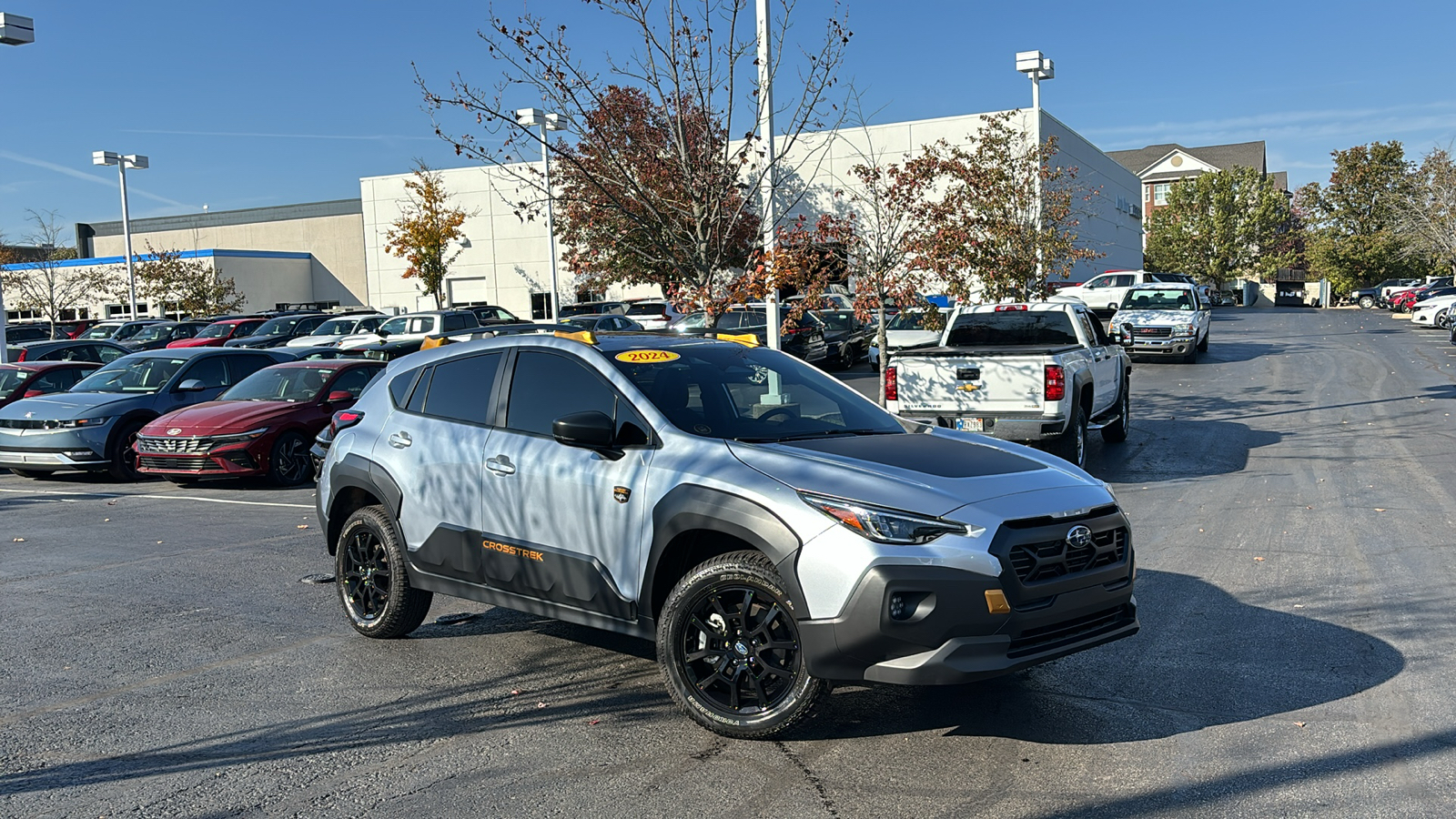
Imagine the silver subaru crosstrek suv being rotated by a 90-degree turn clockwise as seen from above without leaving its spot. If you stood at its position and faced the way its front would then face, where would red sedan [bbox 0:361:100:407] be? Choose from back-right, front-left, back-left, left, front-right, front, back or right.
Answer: right

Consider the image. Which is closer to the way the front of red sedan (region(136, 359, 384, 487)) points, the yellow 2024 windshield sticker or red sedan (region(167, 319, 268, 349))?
the yellow 2024 windshield sticker

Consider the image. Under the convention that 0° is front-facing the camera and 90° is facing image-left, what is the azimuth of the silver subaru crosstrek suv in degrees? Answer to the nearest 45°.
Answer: approximately 315°

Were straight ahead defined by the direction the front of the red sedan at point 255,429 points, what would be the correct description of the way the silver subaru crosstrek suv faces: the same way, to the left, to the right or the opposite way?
to the left

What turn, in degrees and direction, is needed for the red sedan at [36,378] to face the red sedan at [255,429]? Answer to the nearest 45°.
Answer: approximately 45° to its left

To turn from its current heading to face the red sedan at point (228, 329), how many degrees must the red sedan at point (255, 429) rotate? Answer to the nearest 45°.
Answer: approximately 135° to its right

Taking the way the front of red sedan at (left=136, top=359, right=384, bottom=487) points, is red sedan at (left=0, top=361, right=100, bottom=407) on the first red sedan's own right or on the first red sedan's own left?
on the first red sedan's own right

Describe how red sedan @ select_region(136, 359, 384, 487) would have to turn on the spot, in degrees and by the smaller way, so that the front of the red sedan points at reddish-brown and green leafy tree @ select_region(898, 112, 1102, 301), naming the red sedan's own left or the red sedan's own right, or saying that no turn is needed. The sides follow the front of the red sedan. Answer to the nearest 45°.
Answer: approximately 135° to the red sedan's own left

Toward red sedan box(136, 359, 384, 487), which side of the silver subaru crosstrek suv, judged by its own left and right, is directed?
back

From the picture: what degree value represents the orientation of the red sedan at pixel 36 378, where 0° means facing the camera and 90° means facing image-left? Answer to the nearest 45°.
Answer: approximately 45°

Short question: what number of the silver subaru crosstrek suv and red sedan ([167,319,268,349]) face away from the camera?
0
